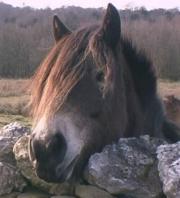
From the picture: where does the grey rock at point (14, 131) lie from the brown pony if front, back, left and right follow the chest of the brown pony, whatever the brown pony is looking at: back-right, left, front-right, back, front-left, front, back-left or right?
right

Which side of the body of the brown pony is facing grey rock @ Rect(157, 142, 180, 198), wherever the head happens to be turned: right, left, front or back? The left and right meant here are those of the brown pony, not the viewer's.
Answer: left

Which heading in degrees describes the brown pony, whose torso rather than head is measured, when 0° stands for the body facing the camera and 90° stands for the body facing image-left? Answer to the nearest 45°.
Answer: approximately 45°
